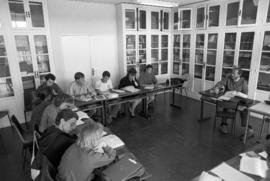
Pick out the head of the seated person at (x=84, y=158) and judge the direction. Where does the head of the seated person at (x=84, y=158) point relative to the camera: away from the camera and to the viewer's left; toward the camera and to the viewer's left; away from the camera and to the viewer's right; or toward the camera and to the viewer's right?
away from the camera and to the viewer's right

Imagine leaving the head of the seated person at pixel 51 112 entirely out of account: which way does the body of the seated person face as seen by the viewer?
to the viewer's right

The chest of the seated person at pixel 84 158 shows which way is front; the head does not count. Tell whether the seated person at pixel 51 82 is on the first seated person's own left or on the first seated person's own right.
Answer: on the first seated person's own left

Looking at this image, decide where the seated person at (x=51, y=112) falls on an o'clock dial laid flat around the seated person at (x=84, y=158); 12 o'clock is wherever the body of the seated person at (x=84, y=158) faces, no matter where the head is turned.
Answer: the seated person at (x=51, y=112) is roughly at 10 o'clock from the seated person at (x=84, y=158).

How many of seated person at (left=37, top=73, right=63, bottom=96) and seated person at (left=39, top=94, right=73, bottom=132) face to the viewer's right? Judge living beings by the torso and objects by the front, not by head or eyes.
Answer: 1

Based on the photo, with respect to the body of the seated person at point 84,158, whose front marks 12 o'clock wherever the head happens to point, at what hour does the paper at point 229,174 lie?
The paper is roughly at 2 o'clock from the seated person.

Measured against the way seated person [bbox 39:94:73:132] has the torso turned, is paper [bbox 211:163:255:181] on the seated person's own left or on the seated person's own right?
on the seated person's own right

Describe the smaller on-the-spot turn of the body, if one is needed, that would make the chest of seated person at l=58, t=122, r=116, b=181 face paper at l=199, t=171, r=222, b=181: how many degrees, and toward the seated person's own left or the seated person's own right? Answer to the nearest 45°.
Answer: approximately 90° to the seated person's own right

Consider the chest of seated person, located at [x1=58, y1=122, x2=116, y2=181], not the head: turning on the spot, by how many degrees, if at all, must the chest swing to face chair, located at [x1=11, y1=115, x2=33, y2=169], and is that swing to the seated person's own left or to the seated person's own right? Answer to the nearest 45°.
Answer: approximately 90° to the seated person's own left

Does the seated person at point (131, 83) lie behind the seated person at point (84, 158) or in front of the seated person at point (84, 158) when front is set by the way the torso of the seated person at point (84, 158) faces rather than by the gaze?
in front

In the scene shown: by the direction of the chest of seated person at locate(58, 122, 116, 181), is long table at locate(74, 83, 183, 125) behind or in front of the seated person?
in front

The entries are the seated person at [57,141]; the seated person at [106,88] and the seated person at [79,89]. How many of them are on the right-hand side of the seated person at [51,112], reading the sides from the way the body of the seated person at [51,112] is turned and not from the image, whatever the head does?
1

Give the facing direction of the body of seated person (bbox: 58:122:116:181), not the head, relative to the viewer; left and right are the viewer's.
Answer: facing away from the viewer and to the right of the viewer

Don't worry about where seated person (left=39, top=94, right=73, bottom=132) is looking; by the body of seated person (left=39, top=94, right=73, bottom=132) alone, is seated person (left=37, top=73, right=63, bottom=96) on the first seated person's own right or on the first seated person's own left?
on the first seated person's own left

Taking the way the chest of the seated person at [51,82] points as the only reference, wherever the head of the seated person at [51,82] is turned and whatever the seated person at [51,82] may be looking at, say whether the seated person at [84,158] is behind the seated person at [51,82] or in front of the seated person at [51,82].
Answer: in front
